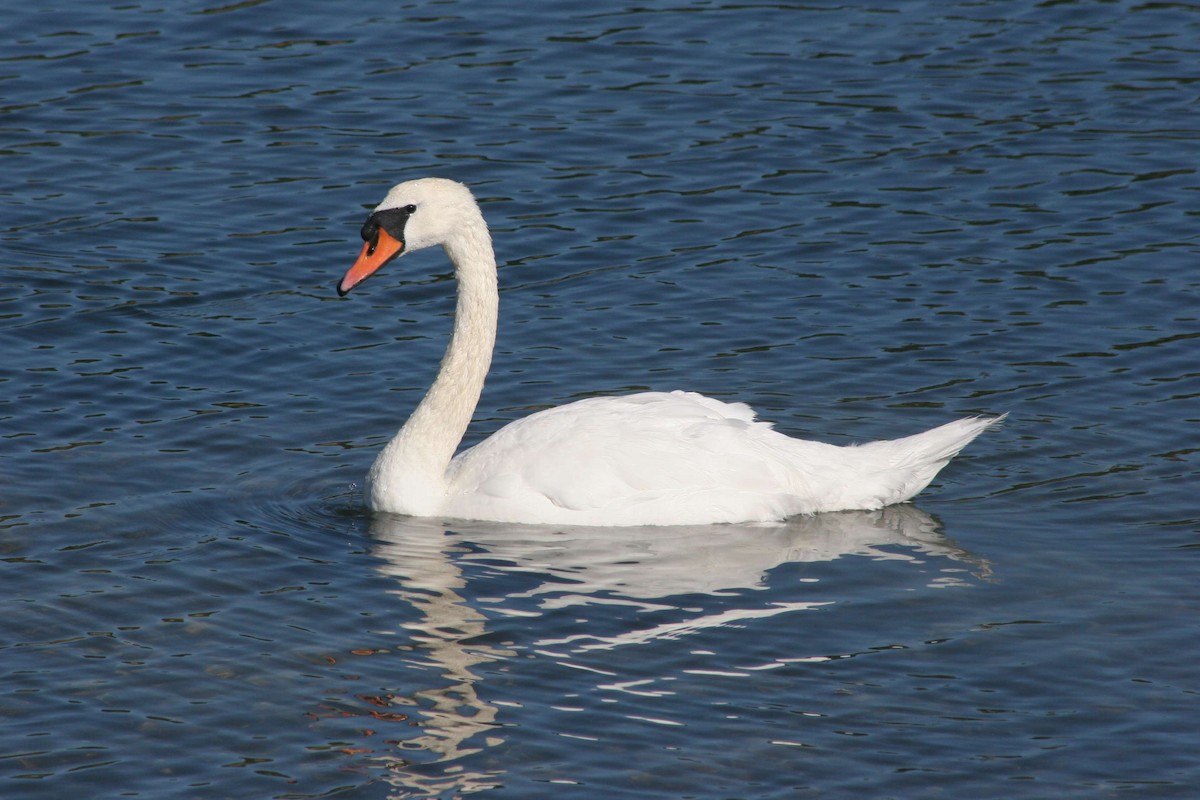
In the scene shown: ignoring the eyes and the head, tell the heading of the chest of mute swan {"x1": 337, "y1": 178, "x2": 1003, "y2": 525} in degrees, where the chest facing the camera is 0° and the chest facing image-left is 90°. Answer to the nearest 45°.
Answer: approximately 90°
